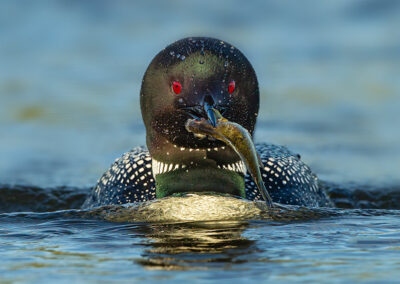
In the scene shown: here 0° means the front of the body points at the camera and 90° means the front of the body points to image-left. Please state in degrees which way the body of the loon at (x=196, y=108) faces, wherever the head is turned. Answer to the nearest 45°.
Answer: approximately 0°
